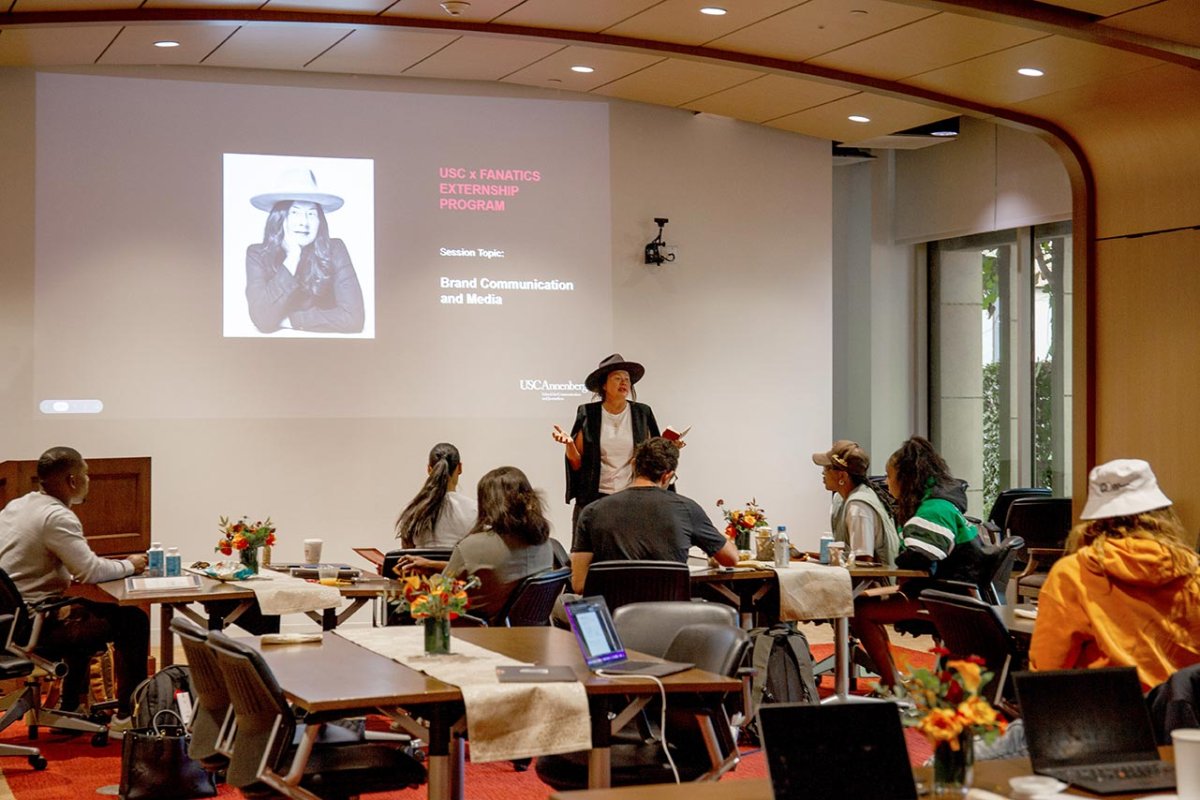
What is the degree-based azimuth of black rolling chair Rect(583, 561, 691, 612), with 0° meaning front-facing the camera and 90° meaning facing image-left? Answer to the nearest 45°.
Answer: approximately 180°

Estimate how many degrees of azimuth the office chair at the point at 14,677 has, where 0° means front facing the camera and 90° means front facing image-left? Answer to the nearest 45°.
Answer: approximately 270°

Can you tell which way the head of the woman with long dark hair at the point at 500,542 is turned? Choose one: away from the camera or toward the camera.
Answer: away from the camera

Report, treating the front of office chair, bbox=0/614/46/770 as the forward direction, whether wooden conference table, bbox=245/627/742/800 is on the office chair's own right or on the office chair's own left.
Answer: on the office chair's own right

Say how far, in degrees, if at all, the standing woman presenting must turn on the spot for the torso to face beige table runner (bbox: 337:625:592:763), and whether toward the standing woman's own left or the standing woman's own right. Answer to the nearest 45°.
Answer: approximately 45° to the standing woman's own right
